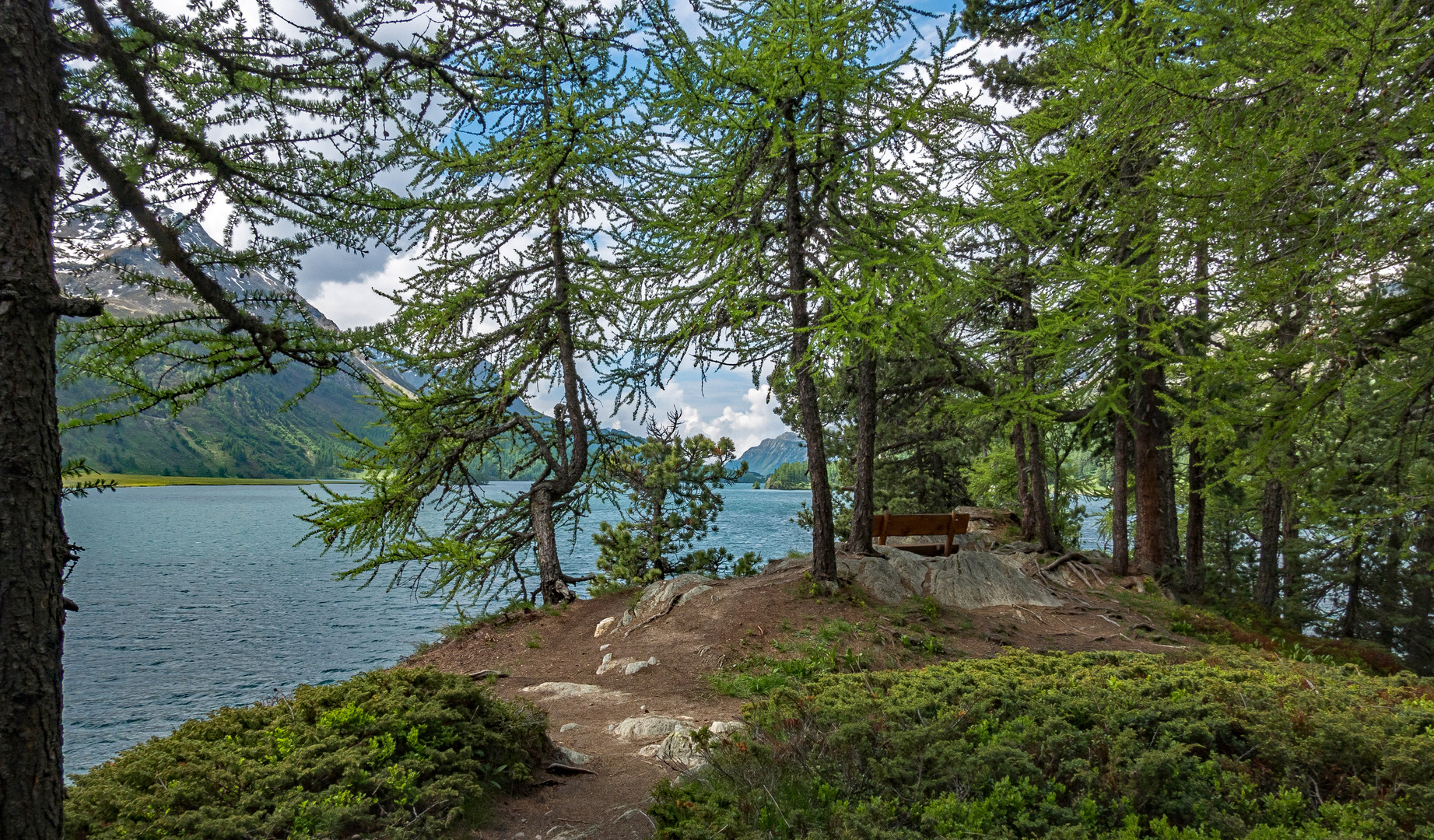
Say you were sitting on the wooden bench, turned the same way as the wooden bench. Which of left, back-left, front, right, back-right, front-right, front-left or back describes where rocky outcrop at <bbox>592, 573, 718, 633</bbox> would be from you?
back-left

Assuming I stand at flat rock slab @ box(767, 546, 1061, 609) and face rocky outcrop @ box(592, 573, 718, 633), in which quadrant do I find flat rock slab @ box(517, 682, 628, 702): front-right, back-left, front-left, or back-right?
front-left

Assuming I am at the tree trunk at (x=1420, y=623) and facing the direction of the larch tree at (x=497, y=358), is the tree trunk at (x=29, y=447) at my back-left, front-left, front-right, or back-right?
front-left

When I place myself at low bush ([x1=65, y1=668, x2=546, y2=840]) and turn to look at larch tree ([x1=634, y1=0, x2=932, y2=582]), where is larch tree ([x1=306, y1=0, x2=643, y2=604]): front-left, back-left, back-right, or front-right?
front-left

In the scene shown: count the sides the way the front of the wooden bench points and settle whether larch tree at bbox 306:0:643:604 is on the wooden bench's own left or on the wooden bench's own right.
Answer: on the wooden bench's own left

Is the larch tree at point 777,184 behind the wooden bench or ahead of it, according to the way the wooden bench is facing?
behind

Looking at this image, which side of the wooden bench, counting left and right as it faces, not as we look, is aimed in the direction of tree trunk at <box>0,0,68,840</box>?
back

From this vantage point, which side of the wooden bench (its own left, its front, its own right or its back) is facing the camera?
back
